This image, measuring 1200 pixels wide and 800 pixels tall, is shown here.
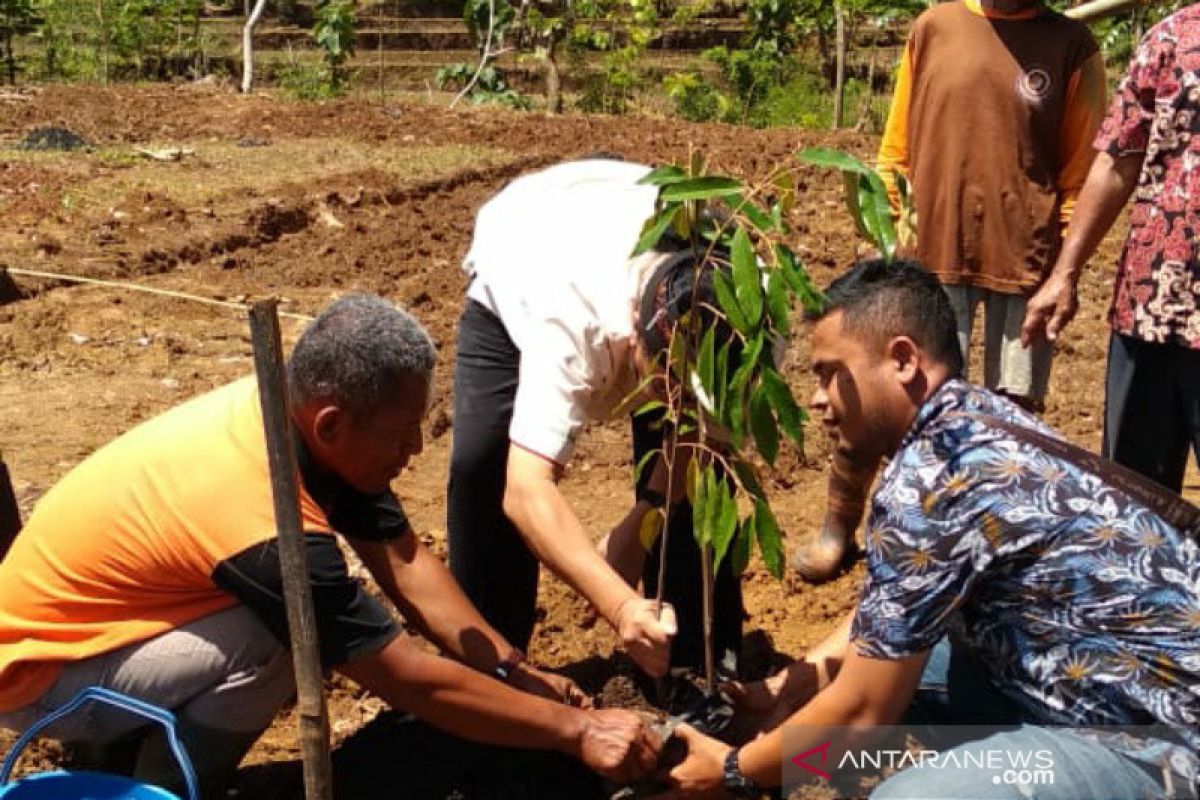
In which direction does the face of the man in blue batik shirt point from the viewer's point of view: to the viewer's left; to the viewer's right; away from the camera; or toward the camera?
to the viewer's left

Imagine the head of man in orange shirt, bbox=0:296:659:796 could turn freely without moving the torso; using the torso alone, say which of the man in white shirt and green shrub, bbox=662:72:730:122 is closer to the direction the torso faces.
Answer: the man in white shirt

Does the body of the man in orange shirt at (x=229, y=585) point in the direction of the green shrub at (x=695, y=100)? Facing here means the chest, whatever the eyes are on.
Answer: no

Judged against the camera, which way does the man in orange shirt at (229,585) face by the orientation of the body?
to the viewer's right

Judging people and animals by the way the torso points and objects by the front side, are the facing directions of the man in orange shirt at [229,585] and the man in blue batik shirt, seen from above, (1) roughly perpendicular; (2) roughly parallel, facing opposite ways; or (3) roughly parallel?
roughly parallel, facing opposite ways

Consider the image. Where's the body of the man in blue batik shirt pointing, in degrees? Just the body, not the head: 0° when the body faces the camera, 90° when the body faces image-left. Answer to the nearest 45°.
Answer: approximately 90°

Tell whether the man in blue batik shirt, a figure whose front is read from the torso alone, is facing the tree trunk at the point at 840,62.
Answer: no

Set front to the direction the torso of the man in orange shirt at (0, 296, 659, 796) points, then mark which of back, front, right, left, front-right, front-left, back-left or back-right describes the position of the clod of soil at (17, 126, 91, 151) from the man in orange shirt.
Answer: left

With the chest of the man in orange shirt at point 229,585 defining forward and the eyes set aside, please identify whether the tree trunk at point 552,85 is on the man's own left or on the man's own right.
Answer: on the man's own left

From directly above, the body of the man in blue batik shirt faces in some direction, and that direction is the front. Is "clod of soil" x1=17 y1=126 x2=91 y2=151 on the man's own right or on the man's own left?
on the man's own right

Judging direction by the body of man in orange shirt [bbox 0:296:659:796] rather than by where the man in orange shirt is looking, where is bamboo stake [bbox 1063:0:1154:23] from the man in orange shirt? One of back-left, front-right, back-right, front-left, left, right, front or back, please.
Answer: front-left

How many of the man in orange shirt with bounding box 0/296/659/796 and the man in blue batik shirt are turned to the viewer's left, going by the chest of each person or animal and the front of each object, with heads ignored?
1

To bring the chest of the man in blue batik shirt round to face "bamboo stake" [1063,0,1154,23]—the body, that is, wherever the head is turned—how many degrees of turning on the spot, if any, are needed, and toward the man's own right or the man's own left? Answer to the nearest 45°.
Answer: approximately 90° to the man's own right
